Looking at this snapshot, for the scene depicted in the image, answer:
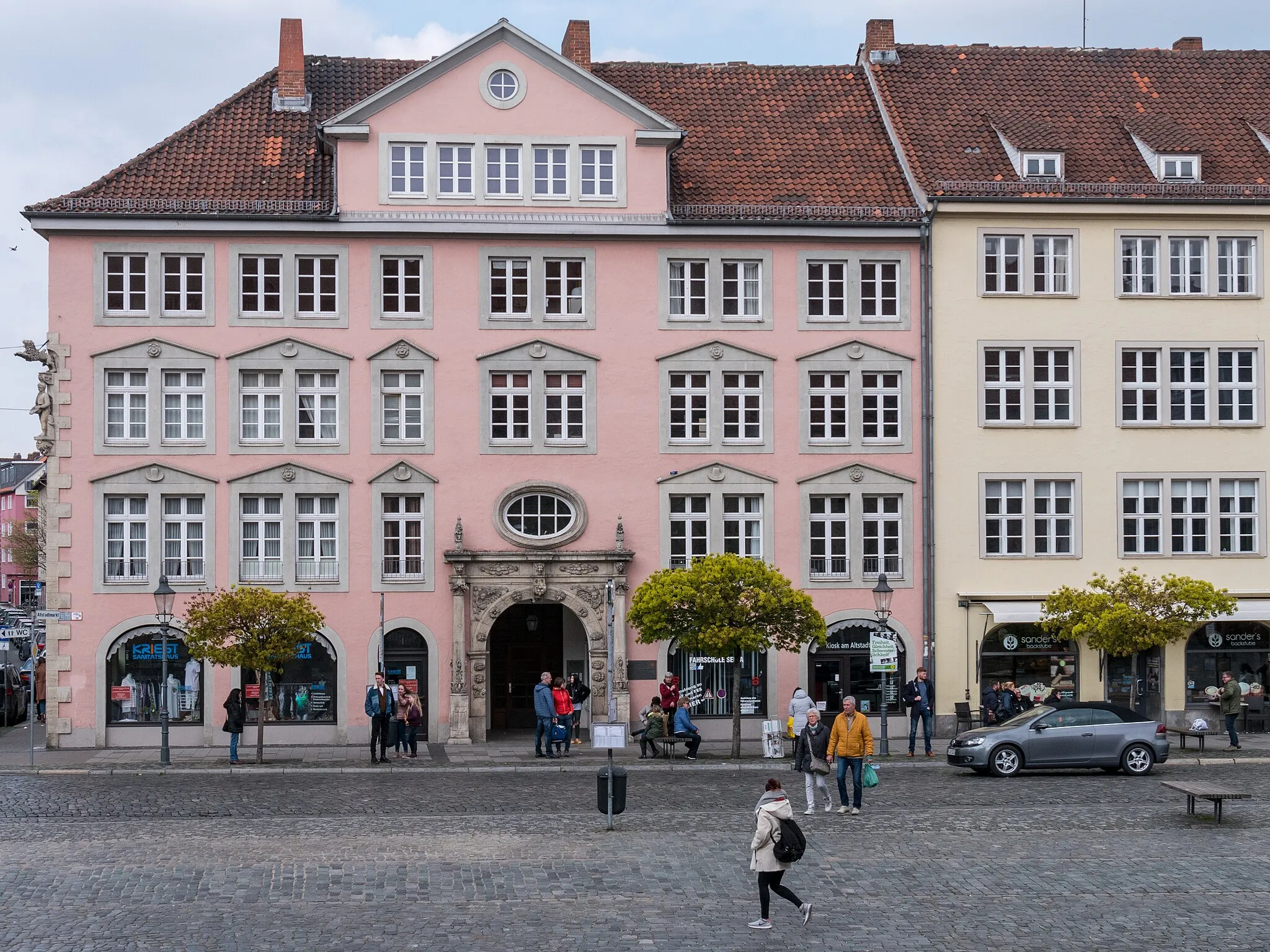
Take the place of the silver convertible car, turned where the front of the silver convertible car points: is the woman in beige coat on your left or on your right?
on your left

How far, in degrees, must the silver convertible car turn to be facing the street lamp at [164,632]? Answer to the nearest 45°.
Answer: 0° — it already faces it

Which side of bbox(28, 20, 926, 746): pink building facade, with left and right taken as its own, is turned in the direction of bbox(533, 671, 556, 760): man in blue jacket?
front

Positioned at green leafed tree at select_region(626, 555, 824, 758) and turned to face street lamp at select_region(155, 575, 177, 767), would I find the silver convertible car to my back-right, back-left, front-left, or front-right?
back-left

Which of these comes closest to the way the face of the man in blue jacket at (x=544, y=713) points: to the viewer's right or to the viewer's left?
to the viewer's right

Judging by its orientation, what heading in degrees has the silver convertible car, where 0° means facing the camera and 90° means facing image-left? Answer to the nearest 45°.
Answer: approximately 90°

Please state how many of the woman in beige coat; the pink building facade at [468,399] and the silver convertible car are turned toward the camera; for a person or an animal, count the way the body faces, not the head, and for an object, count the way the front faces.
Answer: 1
